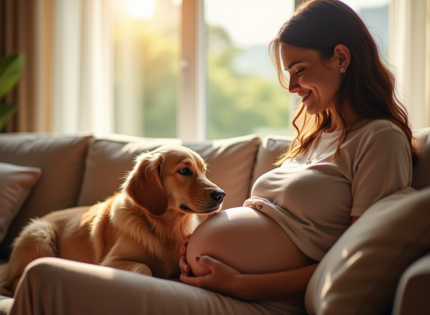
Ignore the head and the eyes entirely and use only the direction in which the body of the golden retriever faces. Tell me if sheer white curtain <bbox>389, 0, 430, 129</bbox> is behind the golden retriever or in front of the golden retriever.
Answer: in front

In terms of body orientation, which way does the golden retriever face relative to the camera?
to the viewer's right

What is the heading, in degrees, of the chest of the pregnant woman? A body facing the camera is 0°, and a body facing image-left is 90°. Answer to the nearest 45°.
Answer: approximately 90°

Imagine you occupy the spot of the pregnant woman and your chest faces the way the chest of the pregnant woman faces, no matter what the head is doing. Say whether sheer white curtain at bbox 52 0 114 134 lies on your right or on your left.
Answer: on your right

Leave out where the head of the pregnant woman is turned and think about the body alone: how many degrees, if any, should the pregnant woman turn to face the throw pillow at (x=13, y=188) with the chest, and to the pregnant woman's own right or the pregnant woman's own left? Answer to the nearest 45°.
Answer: approximately 45° to the pregnant woman's own right

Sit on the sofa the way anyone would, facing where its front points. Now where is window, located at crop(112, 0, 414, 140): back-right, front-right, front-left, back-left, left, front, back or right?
back

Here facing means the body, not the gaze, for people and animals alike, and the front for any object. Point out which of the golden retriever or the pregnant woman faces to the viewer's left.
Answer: the pregnant woman

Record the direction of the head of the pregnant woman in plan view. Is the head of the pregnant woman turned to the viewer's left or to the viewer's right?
to the viewer's left

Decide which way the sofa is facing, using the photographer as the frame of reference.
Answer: facing the viewer
